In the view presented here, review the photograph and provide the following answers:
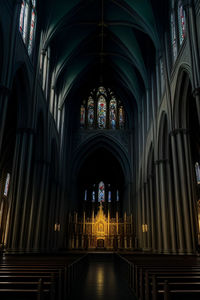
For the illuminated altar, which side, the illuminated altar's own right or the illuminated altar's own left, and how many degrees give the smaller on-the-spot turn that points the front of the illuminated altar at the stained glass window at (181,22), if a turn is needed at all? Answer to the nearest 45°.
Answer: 0° — it already faces it

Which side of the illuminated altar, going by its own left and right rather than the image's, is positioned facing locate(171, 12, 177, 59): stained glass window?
front

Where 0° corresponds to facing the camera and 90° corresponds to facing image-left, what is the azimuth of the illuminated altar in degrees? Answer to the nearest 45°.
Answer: approximately 0°

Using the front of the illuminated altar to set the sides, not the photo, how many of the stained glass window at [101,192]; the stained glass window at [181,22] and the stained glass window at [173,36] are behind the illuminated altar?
1

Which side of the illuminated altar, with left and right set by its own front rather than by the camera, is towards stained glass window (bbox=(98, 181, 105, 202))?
back
